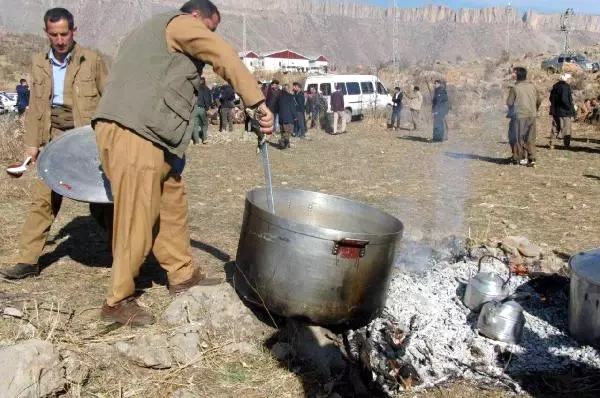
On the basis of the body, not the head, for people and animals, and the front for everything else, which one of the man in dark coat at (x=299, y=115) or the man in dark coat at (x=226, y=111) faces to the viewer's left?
the man in dark coat at (x=299, y=115)

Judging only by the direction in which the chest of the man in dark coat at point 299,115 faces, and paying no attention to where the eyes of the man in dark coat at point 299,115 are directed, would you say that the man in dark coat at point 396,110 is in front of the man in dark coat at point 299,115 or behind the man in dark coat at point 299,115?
behind

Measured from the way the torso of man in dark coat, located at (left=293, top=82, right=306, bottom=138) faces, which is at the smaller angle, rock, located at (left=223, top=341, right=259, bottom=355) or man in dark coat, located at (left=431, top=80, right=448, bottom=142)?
the rock

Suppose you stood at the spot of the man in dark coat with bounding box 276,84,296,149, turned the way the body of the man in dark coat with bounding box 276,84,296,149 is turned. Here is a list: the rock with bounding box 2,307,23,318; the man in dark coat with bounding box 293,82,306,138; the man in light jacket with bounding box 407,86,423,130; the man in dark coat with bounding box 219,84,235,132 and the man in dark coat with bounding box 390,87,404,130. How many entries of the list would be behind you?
1

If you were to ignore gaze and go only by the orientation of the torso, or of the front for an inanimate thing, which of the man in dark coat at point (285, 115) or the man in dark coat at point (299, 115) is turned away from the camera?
the man in dark coat at point (285, 115)

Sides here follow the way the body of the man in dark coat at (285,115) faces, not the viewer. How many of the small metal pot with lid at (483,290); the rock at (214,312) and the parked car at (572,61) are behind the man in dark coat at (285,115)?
2

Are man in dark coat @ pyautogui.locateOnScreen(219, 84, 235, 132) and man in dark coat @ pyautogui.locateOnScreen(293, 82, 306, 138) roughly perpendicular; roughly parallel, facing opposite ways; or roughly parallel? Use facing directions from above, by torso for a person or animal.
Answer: roughly perpendicular

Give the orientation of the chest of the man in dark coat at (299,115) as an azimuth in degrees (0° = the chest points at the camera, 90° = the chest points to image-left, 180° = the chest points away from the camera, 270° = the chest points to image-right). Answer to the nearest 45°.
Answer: approximately 90°

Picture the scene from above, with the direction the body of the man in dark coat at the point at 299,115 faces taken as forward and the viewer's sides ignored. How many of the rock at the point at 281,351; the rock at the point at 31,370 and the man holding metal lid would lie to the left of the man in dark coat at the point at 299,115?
3

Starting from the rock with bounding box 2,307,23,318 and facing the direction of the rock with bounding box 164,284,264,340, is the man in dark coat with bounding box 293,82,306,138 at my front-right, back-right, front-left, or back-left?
front-left

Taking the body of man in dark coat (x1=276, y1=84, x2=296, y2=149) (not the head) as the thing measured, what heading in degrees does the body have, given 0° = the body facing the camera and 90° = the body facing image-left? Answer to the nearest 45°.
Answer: approximately 180°
